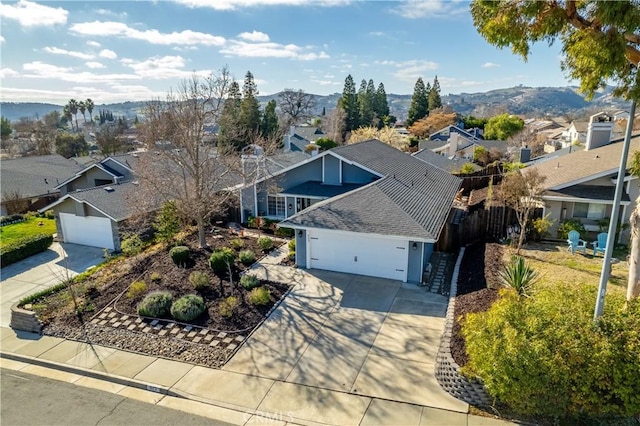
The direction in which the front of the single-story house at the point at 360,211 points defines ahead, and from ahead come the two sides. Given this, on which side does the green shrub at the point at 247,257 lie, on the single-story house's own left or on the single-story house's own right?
on the single-story house's own right

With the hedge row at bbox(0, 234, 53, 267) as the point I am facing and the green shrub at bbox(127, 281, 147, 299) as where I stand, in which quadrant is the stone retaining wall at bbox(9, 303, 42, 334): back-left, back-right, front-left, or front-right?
front-left

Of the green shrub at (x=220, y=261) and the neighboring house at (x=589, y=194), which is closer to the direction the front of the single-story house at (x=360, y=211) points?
the green shrub

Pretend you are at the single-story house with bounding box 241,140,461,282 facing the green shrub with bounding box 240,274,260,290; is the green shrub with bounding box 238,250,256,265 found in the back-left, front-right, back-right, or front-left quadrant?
front-right

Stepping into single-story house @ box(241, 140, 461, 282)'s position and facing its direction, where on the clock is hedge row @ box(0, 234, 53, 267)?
The hedge row is roughly at 3 o'clock from the single-story house.

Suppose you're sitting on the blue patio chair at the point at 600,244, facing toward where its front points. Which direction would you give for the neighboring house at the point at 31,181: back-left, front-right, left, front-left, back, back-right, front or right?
front-right

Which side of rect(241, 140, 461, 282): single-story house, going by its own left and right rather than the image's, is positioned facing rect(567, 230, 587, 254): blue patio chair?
left

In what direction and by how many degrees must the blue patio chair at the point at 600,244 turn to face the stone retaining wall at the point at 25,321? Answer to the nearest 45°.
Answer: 0° — it already faces it

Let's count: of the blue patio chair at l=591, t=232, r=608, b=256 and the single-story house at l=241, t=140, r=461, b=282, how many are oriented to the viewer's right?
0

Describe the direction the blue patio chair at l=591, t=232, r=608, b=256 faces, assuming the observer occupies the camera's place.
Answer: facing the viewer and to the left of the viewer

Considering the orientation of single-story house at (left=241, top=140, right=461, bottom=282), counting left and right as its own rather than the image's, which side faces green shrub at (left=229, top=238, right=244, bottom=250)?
right

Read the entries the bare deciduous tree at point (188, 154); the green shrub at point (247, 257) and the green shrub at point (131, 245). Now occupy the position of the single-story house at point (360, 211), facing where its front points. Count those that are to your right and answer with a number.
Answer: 3

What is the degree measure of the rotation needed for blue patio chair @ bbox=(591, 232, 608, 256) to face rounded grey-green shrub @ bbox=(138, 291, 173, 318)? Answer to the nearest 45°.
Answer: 0° — it already faces it

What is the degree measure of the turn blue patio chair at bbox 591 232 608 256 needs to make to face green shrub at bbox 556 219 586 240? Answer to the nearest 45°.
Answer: approximately 90° to its right

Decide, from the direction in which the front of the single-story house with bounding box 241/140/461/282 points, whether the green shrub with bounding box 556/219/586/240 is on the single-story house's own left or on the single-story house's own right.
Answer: on the single-story house's own left

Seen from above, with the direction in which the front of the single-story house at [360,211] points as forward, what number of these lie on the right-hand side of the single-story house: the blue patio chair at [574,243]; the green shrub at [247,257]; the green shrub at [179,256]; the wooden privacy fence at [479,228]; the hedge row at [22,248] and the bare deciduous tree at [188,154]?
4

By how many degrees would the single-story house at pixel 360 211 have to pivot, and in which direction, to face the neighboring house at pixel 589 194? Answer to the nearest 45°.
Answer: approximately 90° to its left

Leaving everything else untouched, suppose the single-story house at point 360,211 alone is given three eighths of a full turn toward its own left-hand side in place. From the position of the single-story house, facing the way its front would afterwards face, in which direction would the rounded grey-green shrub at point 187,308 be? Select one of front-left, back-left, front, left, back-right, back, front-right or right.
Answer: back

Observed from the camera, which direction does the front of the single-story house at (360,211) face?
facing the viewer

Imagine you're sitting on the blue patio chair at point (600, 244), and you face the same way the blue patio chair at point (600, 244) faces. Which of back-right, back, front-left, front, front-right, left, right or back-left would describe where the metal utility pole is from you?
front-left

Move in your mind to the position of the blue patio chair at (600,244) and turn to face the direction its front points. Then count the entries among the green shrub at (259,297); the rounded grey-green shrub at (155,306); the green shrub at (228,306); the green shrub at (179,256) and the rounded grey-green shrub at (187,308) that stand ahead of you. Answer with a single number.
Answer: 5
